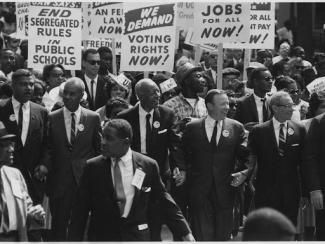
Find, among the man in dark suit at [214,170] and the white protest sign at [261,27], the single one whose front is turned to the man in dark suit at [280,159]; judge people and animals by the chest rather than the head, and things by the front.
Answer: the white protest sign

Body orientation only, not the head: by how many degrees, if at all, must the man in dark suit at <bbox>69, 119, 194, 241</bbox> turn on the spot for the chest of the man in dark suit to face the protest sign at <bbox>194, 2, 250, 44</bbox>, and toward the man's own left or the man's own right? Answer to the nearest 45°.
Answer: approximately 180°

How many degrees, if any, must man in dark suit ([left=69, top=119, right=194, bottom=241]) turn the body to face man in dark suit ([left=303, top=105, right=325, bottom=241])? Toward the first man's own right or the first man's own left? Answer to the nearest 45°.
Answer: approximately 135° to the first man's own left

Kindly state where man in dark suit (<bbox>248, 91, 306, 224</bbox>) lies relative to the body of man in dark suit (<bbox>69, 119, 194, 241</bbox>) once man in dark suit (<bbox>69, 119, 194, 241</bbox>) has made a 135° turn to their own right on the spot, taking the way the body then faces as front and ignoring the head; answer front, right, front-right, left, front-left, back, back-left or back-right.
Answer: right
